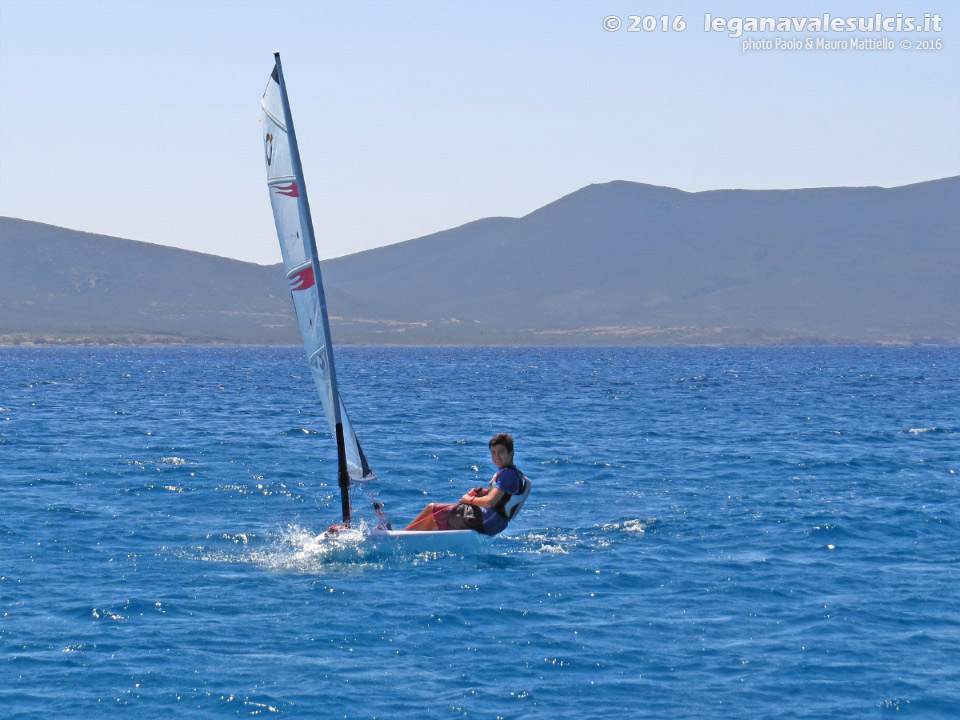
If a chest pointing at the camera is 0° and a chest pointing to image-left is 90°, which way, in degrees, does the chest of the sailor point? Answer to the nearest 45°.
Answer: approximately 90°
